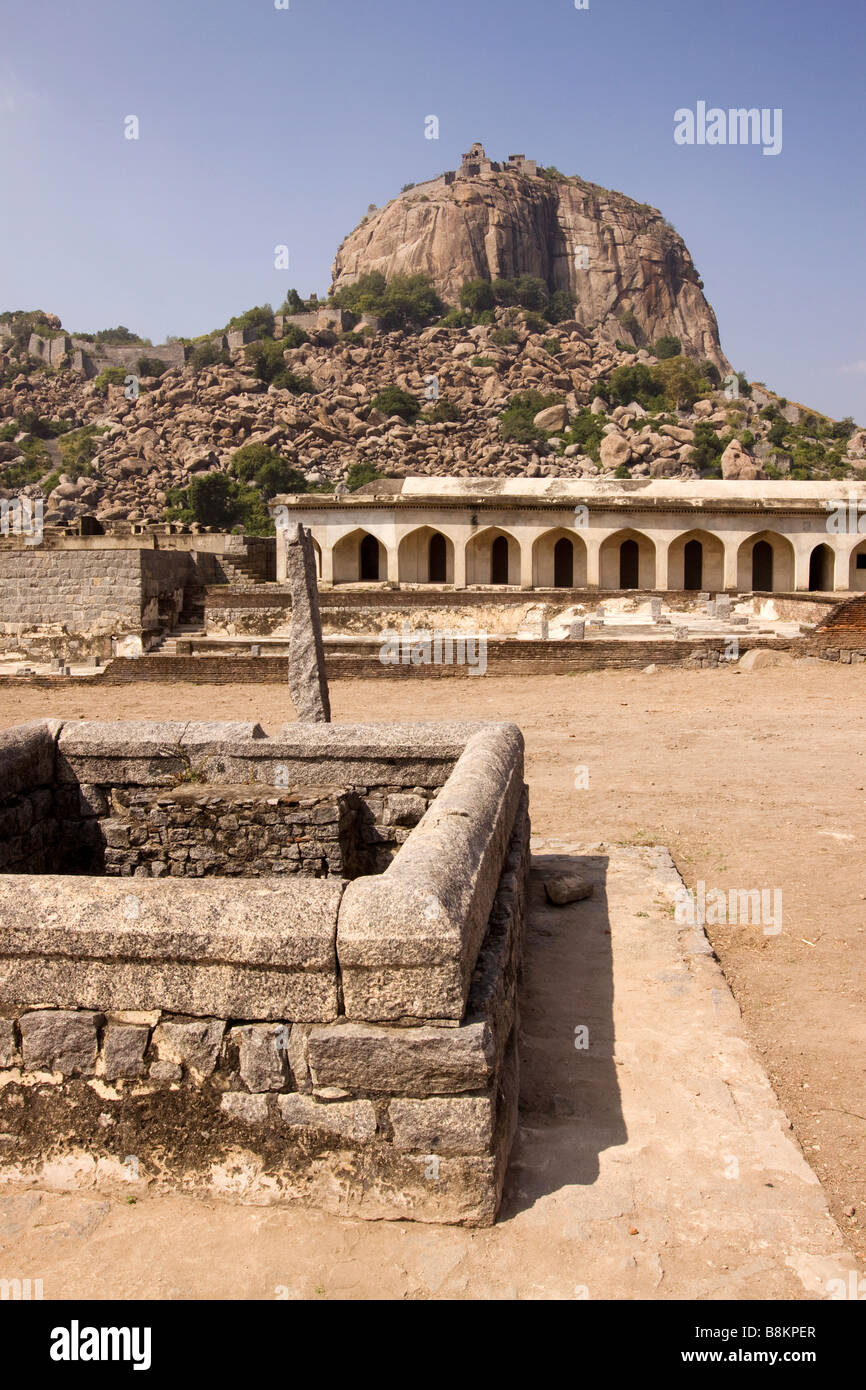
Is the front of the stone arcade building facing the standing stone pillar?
yes

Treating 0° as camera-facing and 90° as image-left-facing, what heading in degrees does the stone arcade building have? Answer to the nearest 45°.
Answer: approximately 0°

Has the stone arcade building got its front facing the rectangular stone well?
yes
